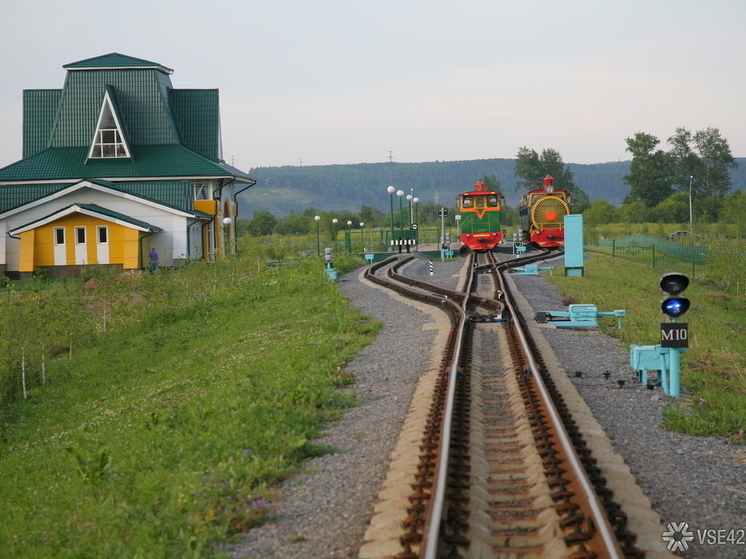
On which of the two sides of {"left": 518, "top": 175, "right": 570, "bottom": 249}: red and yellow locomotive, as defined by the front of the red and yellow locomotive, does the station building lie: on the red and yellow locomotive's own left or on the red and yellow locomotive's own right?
on the red and yellow locomotive's own right

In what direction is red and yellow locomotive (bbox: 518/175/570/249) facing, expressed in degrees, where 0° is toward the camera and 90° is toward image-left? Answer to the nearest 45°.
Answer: approximately 0°

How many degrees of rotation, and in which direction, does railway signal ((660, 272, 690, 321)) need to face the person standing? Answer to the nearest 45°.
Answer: approximately 135° to its right

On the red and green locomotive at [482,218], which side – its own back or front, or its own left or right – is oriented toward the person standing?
right

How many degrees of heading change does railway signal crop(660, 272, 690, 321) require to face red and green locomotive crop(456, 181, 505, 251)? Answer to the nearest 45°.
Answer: approximately 180°

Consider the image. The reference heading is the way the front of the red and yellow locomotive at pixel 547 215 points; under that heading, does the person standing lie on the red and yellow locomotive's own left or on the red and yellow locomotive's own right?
on the red and yellow locomotive's own right

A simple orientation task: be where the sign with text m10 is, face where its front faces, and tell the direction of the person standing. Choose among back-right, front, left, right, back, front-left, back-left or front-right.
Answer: back-right

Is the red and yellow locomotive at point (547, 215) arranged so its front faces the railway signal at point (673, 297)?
yes
